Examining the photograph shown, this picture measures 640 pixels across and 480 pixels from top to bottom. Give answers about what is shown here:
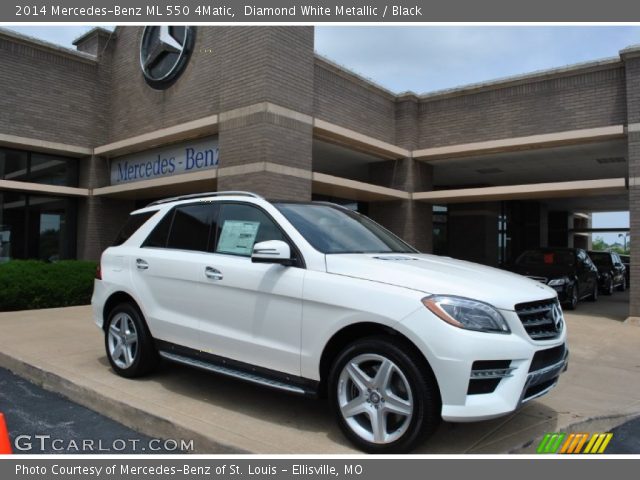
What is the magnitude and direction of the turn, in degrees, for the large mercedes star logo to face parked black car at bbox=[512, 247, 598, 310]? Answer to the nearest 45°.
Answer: approximately 135° to its left

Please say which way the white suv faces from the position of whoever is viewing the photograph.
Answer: facing the viewer and to the right of the viewer

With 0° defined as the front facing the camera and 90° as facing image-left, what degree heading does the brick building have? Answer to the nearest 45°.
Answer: approximately 45°

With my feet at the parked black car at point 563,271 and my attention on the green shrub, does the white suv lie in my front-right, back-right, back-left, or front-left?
front-left

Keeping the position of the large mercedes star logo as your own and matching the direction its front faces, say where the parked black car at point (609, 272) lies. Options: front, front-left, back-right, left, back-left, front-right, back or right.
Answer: back-left

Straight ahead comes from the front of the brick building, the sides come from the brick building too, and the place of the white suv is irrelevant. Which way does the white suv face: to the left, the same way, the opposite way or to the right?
to the left

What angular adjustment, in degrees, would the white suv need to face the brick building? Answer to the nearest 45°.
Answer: approximately 135° to its left

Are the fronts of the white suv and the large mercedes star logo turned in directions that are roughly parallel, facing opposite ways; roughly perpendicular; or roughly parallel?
roughly perpendicular

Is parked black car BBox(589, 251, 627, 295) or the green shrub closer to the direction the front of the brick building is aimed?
the green shrub

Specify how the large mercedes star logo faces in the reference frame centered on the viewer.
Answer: facing the viewer and to the left of the viewer
